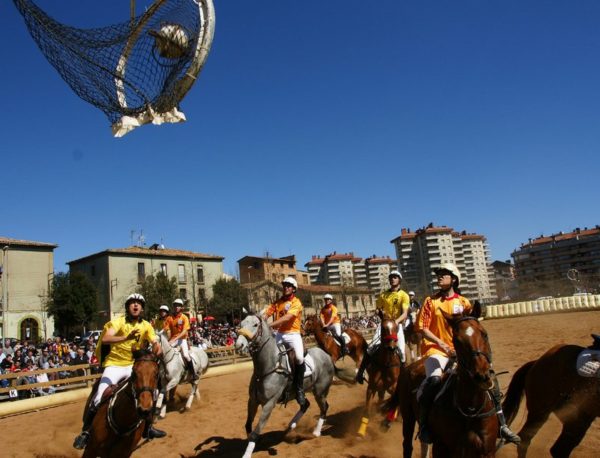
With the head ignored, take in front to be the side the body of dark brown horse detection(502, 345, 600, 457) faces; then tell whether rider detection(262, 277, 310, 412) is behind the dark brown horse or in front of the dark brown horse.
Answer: behind

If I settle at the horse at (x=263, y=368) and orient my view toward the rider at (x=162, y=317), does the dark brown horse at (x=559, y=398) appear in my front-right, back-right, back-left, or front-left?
back-right

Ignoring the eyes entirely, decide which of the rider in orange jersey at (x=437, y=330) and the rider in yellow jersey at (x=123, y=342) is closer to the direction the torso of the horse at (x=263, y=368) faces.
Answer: the rider in yellow jersey

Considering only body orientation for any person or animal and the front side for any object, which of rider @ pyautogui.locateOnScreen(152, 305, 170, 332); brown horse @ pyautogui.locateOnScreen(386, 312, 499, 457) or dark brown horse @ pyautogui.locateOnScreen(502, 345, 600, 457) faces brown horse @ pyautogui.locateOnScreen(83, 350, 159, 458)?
the rider

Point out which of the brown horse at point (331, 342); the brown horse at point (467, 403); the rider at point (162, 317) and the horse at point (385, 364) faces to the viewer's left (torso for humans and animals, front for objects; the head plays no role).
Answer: the brown horse at point (331, 342)

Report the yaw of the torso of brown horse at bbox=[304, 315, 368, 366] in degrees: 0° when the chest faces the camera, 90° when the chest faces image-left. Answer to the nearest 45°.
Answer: approximately 90°

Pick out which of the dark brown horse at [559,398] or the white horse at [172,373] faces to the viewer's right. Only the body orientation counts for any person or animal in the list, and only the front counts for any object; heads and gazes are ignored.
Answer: the dark brown horse

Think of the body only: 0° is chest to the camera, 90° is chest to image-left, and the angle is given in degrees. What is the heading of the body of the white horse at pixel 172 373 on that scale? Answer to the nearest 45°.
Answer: approximately 45°

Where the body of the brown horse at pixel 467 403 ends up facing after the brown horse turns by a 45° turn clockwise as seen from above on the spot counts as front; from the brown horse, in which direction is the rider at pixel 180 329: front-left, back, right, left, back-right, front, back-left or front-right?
back-right

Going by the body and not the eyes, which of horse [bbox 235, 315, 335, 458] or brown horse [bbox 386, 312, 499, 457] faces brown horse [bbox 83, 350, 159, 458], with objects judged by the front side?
the horse

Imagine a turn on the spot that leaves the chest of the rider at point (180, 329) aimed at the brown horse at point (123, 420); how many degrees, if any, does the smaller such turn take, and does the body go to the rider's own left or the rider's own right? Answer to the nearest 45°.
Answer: approximately 45° to the rider's own left

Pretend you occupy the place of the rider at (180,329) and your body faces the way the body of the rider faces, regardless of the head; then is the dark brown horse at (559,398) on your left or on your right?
on your left

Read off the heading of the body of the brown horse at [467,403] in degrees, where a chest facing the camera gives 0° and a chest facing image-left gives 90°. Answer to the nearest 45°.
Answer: approximately 315°
